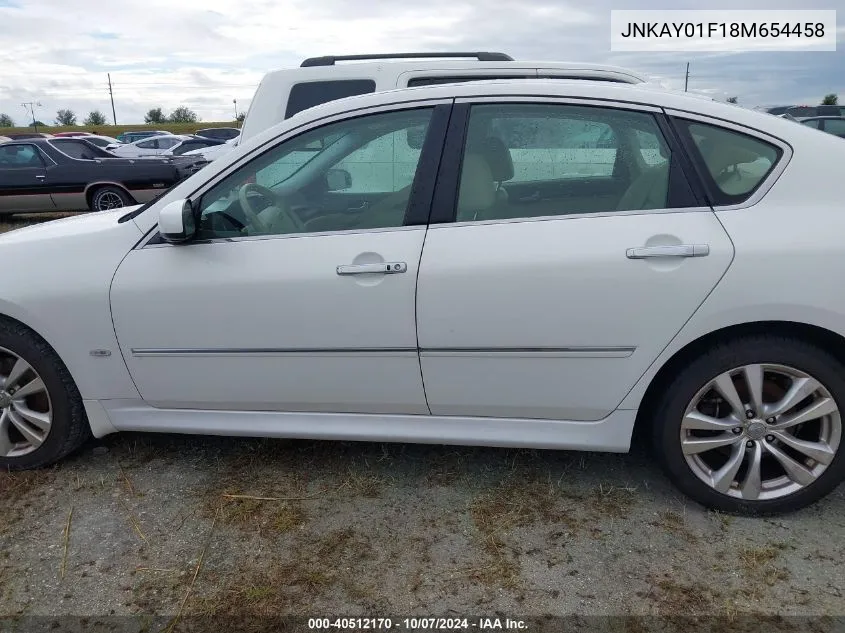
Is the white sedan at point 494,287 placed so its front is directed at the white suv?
no

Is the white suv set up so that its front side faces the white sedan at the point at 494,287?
no

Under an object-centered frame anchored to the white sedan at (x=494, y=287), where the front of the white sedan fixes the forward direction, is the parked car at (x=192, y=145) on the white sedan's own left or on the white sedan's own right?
on the white sedan's own right

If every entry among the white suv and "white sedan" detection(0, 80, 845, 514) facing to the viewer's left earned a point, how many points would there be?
1

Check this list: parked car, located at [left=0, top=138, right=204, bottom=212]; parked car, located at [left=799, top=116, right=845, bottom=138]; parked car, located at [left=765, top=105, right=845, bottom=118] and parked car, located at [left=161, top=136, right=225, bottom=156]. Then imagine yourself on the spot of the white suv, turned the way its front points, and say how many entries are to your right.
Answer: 0

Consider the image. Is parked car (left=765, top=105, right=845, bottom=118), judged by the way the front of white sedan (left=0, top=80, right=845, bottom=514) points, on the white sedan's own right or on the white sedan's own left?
on the white sedan's own right

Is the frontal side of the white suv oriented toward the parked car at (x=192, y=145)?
no

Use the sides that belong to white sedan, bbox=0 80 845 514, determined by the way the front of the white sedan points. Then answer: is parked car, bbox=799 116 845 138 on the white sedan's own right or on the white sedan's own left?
on the white sedan's own right

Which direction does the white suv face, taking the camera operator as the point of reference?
facing to the right of the viewer

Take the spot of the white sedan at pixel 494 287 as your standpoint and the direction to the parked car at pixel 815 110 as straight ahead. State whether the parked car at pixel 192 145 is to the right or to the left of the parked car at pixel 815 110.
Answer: left

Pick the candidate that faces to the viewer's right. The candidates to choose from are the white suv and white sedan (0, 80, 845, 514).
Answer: the white suv

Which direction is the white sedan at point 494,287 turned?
to the viewer's left

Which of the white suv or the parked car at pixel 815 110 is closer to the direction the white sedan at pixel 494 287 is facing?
the white suv
